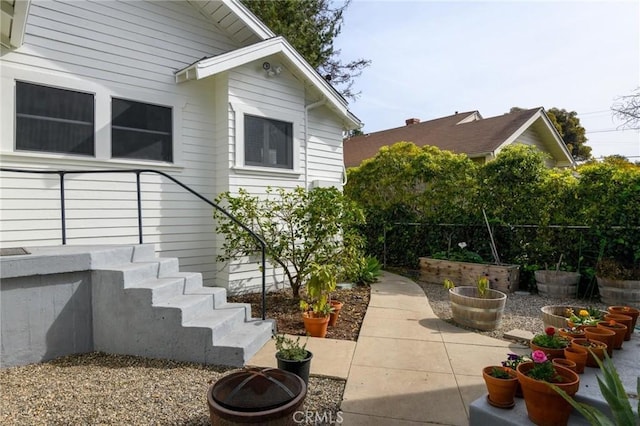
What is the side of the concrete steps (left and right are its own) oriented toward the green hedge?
front

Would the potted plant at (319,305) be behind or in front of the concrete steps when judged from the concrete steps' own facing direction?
in front

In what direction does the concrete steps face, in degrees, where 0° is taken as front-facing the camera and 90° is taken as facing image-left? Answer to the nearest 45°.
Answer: approximately 270°

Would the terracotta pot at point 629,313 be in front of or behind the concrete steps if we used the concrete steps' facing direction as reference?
in front

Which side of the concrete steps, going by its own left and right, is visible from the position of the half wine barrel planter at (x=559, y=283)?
front

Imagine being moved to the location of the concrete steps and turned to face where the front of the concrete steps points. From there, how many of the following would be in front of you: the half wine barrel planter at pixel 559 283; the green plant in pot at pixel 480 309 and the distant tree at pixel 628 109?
3

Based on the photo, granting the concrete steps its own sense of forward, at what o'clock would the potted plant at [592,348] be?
The potted plant is roughly at 1 o'clock from the concrete steps.

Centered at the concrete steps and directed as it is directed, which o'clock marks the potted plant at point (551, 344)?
The potted plant is roughly at 1 o'clock from the concrete steps.

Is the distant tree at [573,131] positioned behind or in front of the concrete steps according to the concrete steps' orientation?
in front

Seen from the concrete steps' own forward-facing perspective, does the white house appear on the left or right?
on its left

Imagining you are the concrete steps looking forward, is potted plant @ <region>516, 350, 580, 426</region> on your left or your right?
on your right

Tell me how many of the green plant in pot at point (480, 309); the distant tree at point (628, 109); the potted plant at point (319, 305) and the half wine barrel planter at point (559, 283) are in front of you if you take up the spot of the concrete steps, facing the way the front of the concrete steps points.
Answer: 4

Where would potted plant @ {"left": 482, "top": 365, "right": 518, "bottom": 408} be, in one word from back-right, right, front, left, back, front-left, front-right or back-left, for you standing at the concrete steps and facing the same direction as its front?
front-right
